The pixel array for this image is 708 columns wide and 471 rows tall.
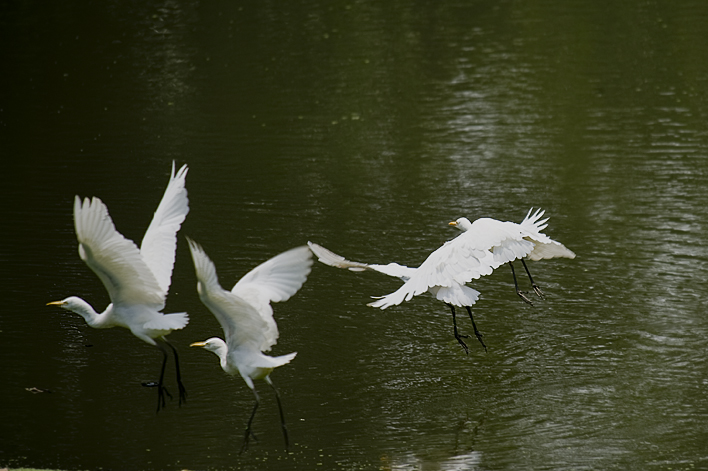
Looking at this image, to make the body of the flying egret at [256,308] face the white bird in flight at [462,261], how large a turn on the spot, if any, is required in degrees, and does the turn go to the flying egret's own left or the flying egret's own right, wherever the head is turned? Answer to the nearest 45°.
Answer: approximately 135° to the flying egret's own right

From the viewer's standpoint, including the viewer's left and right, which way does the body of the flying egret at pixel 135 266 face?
facing to the left of the viewer

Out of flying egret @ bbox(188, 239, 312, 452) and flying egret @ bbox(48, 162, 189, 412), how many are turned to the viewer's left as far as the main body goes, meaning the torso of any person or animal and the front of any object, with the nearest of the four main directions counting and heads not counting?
2

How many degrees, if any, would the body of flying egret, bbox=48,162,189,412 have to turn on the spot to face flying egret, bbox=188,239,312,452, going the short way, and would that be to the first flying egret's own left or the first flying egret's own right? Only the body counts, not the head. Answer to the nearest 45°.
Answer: approximately 135° to the first flying egret's own left

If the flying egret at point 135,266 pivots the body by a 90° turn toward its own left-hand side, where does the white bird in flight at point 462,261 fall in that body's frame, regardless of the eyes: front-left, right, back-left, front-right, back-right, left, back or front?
left

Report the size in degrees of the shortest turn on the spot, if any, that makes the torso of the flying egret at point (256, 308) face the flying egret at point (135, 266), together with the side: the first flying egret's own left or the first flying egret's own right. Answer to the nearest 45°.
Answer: approximately 45° to the first flying egret's own right

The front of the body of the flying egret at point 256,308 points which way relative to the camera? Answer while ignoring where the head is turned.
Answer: to the viewer's left
